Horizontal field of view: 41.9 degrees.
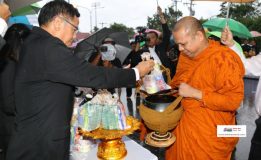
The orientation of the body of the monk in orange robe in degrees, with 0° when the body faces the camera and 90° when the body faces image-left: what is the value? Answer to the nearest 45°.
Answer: approximately 45°

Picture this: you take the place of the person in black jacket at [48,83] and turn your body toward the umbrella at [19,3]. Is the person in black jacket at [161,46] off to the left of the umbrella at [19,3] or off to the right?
right

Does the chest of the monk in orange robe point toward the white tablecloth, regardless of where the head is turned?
yes

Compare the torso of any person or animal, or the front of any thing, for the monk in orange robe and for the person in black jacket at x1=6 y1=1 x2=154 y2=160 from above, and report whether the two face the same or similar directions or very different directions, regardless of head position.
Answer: very different directions

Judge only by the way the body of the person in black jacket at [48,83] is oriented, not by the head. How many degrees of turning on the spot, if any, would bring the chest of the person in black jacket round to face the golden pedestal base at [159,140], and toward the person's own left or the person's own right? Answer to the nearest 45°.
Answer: approximately 45° to the person's own right

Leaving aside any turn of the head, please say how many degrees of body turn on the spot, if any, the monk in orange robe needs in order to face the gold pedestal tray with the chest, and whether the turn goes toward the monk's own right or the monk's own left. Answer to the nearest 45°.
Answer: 0° — they already face it

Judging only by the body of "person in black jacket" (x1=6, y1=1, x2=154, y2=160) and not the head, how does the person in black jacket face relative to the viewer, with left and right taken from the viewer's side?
facing away from the viewer and to the right of the viewer
